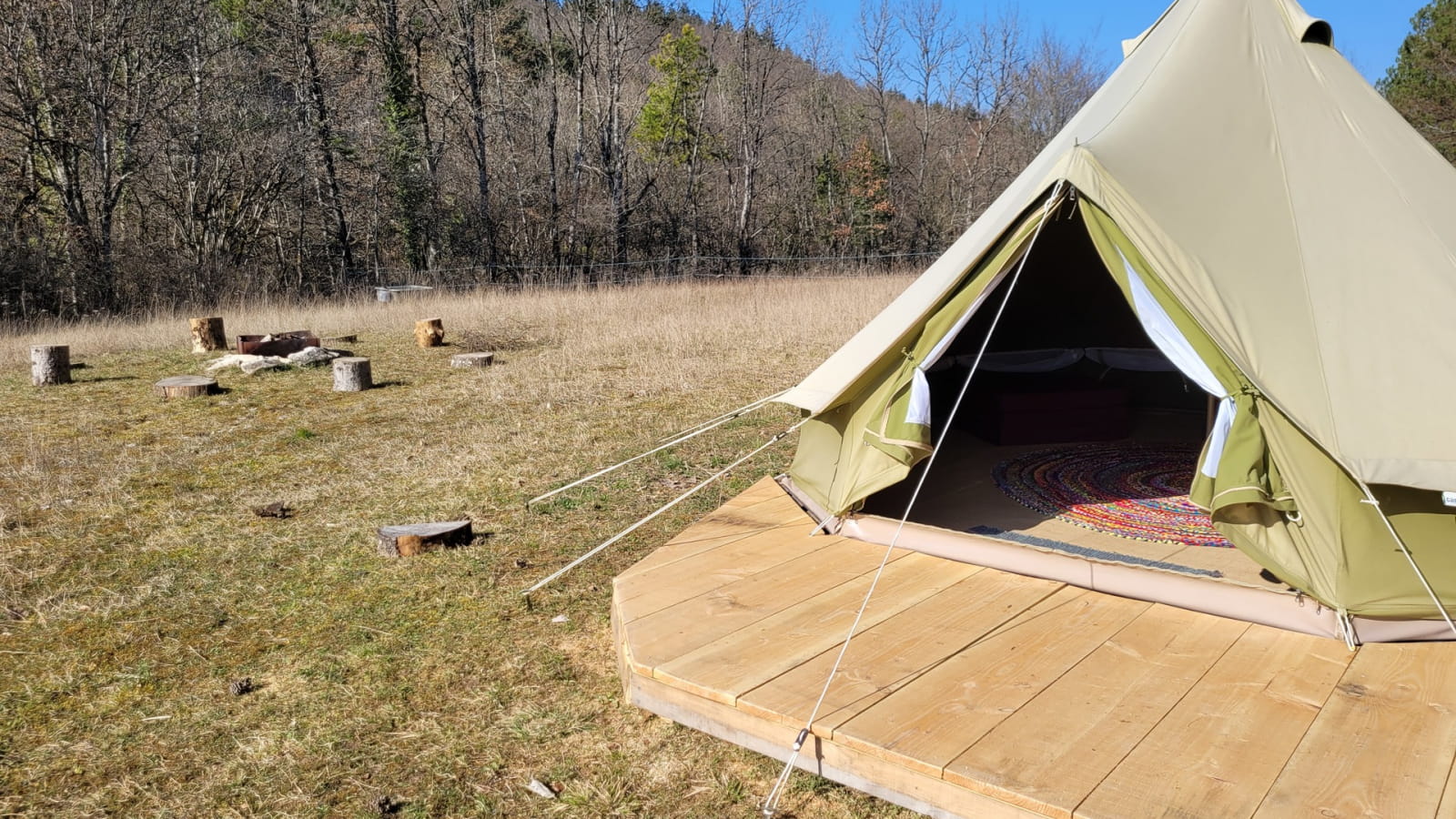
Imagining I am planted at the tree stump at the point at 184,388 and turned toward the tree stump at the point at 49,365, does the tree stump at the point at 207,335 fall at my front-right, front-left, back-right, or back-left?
front-right

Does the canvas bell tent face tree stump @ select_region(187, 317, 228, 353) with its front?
no

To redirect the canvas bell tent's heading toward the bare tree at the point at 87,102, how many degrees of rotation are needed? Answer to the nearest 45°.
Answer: approximately 90° to its right

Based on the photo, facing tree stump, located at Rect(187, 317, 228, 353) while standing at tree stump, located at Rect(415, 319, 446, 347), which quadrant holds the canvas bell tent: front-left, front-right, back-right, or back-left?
back-left

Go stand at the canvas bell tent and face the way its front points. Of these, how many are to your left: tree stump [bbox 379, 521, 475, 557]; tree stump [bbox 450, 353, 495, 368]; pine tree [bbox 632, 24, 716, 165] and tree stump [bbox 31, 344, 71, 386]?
0

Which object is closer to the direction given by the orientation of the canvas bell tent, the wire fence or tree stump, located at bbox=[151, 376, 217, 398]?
the tree stump

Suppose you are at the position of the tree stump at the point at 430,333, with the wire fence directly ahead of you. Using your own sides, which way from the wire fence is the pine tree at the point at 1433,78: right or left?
right

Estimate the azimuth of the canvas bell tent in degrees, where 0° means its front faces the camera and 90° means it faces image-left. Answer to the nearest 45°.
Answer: approximately 45°

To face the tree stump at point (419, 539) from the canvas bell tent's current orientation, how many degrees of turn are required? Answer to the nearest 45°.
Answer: approximately 45° to its right

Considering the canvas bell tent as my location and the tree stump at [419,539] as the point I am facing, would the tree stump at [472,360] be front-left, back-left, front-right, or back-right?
front-right

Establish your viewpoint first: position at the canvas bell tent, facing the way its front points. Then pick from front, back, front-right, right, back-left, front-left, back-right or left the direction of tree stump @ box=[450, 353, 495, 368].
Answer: right

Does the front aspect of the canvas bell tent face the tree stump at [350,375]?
no

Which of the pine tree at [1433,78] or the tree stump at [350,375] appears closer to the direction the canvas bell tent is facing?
the tree stump
